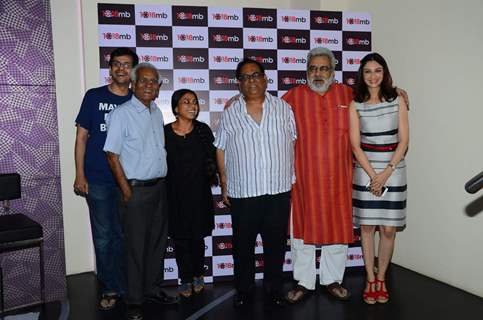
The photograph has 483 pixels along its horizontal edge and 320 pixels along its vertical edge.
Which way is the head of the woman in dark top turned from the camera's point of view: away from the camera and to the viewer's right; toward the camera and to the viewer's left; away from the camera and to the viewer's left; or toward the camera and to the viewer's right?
toward the camera and to the viewer's right

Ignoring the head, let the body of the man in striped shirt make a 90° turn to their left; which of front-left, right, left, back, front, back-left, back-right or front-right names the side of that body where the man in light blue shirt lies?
back

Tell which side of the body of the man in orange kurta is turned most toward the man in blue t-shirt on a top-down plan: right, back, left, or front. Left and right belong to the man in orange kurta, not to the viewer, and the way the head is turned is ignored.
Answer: right

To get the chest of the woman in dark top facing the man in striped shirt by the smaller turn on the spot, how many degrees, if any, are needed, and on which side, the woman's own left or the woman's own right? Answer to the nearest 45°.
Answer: approximately 45° to the woman's own left

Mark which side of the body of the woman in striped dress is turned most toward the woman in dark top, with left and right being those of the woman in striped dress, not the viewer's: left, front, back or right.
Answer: right

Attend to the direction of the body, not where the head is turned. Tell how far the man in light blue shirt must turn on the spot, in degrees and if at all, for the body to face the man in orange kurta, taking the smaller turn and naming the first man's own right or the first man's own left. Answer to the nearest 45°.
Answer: approximately 45° to the first man's own left

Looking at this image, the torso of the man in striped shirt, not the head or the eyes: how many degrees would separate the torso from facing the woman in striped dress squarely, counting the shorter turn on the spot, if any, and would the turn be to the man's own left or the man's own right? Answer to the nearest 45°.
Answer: approximately 90° to the man's own left
